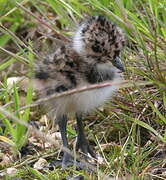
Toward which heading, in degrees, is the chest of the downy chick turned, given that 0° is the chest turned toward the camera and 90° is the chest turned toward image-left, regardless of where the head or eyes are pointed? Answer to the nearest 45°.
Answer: approximately 270°
